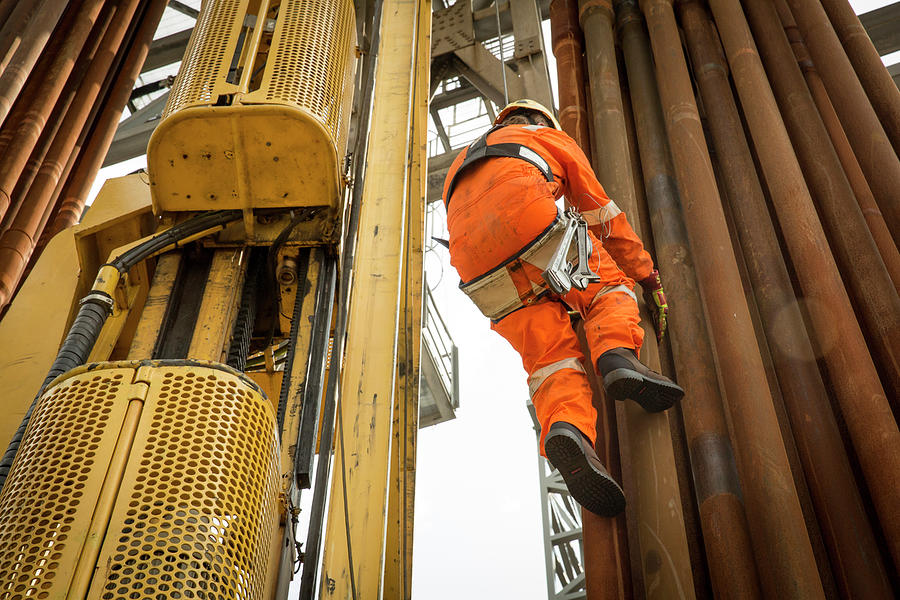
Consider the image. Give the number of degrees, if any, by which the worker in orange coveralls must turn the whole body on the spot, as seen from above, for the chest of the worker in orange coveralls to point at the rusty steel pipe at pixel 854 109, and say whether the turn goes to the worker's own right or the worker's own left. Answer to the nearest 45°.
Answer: approximately 45° to the worker's own right

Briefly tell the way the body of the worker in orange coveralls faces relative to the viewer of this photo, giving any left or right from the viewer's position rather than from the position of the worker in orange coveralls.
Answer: facing away from the viewer and to the right of the viewer

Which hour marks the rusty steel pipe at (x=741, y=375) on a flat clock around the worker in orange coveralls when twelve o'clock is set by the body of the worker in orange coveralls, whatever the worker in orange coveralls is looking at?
The rusty steel pipe is roughly at 1 o'clock from the worker in orange coveralls.

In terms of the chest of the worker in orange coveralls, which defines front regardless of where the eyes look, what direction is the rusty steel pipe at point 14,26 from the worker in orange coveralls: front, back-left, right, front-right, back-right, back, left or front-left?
back-left

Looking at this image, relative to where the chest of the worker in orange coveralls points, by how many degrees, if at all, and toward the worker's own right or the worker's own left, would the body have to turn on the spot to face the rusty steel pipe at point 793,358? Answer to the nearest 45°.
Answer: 0° — they already face it
